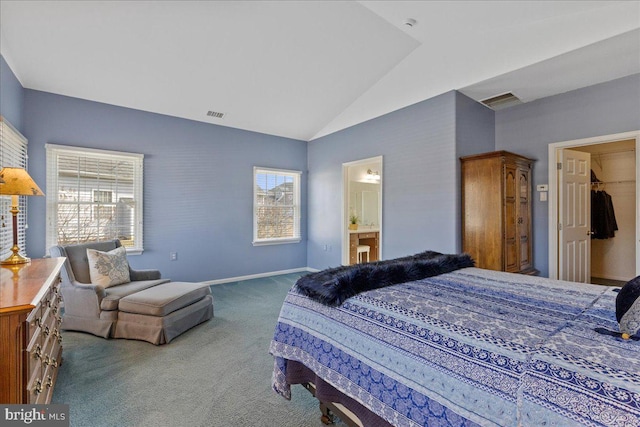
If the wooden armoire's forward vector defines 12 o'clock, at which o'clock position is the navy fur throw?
The navy fur throw is roughly at 2 o'clock from the wooden armoire.

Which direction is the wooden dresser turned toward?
to the viewer's right

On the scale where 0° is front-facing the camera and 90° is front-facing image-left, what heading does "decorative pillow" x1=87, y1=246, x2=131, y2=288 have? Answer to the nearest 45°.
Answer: approximately 315°

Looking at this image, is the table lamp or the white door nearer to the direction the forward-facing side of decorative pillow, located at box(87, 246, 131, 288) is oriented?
the white door

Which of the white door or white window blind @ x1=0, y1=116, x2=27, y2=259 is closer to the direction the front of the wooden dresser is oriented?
the white door

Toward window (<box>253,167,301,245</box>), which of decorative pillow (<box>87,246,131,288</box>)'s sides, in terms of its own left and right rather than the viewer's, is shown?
left

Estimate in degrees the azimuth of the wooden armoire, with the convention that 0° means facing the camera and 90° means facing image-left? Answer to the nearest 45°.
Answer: approximately 315°

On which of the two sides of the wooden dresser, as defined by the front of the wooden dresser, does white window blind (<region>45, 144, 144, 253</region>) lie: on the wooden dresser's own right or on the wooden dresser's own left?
on the wooden dresser's own left

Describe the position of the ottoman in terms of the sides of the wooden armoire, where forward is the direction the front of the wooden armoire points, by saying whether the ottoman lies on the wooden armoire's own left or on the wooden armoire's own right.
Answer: on the wooden armoire's own right

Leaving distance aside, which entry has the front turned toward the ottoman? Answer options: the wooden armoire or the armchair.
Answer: the armchair

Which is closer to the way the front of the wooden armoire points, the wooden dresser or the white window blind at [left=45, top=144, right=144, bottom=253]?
the wooden dresser
